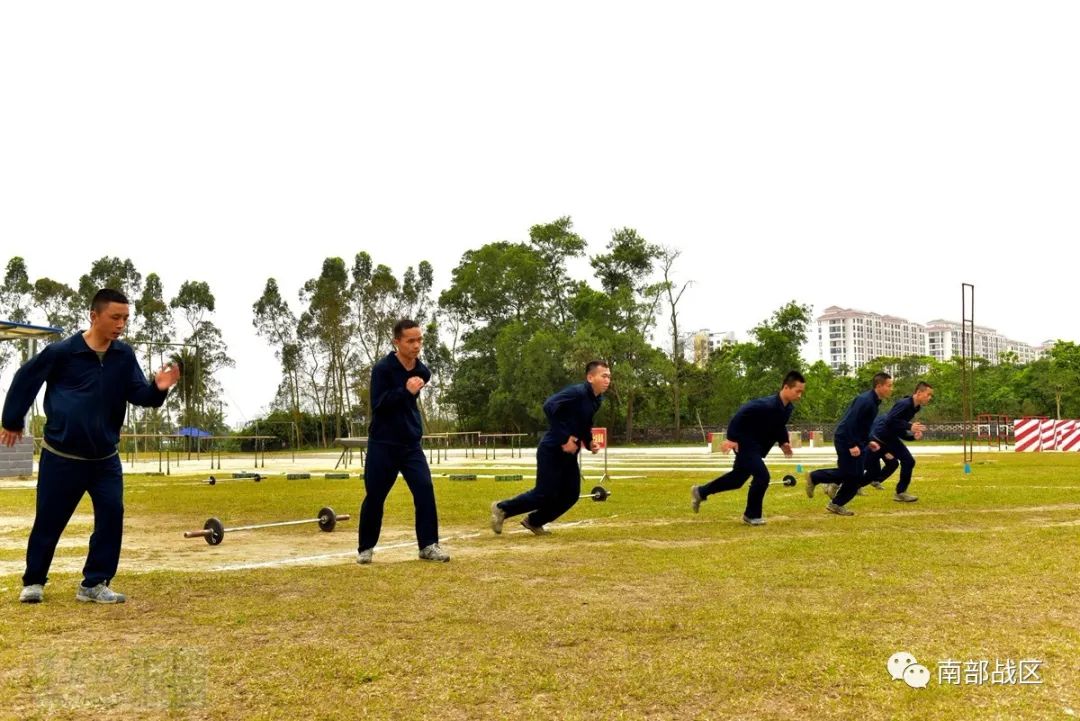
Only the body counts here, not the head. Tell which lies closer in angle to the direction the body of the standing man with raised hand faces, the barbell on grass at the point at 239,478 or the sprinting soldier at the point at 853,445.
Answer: the sprinting soldier

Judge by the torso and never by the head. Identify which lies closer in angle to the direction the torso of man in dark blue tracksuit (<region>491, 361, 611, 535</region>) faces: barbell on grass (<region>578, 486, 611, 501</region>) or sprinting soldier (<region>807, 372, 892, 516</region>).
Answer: the sprinting soldier

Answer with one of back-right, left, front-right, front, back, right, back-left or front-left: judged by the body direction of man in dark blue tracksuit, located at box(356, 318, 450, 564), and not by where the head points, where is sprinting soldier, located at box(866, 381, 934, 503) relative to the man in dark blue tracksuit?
left

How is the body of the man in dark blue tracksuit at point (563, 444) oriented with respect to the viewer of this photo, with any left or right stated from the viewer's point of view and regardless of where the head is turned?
facing to the right of the viewer

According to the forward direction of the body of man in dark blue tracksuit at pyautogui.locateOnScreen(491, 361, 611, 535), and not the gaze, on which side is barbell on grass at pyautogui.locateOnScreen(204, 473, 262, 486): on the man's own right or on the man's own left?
on the man's own left

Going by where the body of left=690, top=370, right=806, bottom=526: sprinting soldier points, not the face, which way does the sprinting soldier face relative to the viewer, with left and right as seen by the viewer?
facing to the right of the viewer

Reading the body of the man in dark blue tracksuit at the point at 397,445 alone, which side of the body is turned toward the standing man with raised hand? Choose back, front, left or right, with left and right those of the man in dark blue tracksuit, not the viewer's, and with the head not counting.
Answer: right

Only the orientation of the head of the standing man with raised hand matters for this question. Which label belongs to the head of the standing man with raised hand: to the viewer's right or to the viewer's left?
to the viewer's right

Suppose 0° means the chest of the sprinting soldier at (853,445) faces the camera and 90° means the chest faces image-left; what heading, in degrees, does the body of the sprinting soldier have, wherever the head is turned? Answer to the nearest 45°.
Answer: approximately 270°
